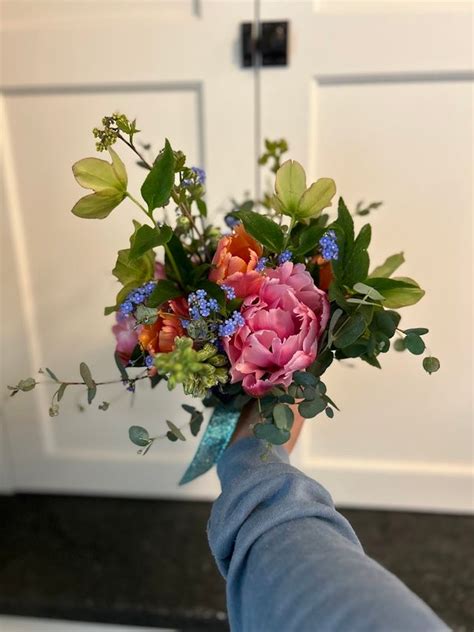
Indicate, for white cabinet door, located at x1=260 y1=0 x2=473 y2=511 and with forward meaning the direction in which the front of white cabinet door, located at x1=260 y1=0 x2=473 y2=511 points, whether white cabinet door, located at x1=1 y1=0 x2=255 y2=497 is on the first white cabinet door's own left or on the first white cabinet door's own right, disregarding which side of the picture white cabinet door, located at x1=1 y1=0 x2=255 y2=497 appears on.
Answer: on the first white cabinet door's own right

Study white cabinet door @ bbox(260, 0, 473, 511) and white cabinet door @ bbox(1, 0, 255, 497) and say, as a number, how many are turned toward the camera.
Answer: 2

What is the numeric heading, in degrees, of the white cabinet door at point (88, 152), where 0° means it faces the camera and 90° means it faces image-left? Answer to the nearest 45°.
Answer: approximately 0°

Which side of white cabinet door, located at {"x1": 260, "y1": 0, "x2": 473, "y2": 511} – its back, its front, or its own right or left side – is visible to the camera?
front

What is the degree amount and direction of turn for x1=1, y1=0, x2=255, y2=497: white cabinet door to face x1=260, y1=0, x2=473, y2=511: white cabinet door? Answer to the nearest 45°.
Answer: approximately 90° to its left
